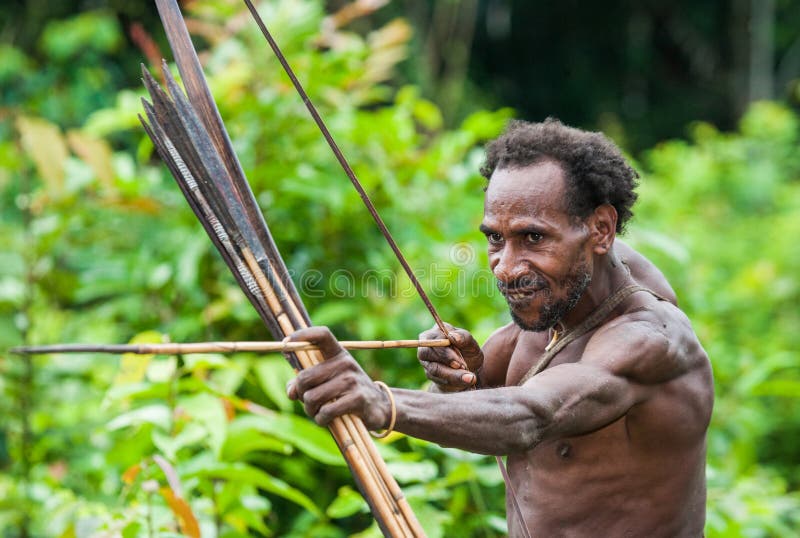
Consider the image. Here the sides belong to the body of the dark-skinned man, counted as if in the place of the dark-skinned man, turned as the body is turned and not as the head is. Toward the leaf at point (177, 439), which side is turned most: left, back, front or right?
right

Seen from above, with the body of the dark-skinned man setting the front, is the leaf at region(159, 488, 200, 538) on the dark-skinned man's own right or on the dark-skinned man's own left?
on the dark-skinned man's own right

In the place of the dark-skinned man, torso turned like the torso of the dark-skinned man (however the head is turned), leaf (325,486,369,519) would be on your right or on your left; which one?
on your right

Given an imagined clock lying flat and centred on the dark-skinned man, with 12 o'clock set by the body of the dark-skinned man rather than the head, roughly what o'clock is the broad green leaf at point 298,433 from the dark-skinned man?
The broad green leaf is roughly at 3 o'clock from the dark-skinned man.

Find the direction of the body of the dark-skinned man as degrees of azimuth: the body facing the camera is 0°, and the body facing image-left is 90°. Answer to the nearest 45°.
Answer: approximately 45°

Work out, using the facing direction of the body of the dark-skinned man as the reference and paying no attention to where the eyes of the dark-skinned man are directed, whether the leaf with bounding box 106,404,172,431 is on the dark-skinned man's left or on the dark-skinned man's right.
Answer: on the dark-skinned man's right

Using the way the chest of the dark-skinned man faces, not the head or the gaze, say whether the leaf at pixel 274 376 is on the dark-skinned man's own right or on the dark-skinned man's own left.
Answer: on the dark-skinned man's own right

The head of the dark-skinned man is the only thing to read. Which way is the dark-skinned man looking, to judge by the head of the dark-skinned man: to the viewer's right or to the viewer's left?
to the viewer's left

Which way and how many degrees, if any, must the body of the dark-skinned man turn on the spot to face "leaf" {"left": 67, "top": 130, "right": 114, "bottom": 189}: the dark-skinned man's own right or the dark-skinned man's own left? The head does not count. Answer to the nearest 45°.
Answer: approximately 90° to the dark-skinned man's own right
